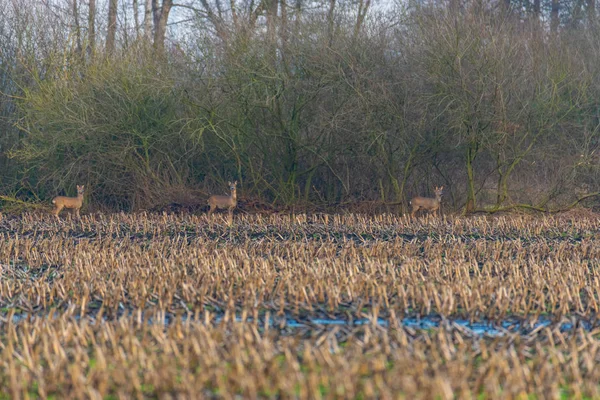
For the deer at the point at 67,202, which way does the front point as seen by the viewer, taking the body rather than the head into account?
to the viewer's right

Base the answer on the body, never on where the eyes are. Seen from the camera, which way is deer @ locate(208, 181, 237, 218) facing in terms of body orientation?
to the viewer's right

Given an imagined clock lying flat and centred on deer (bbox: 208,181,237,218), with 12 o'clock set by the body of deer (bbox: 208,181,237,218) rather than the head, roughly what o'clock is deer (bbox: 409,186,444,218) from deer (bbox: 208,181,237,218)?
deer (bbox: 409,186,444,218) is roughly at 12 o'clock from deer (bbox: 208,181,237,218).

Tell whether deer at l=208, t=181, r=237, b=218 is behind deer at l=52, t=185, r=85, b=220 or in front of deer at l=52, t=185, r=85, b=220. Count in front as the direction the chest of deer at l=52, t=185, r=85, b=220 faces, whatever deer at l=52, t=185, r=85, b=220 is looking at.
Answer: in front

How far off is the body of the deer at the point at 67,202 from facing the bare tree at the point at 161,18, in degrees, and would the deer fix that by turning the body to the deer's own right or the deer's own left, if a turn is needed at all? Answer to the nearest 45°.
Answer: approximately 45° to the deer's own left

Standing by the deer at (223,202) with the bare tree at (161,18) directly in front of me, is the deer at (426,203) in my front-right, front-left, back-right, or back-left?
back-right

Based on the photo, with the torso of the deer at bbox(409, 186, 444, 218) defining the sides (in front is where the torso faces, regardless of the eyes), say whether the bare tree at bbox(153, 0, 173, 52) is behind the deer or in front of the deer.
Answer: behind

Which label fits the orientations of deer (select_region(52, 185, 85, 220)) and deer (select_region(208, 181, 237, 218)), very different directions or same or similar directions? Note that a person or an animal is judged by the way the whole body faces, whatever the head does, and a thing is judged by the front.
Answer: same or similar directions

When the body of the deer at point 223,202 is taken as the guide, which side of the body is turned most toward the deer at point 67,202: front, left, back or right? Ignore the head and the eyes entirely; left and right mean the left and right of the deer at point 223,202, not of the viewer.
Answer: back

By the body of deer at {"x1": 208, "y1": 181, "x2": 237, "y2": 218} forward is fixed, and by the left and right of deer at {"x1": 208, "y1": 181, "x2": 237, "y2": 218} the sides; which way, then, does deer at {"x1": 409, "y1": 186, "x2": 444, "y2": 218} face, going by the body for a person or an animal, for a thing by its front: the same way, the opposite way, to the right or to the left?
the same way

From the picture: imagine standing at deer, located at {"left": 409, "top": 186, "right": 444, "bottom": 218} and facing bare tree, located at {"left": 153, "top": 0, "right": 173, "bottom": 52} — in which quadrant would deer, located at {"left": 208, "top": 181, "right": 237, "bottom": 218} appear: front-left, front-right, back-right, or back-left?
front-left

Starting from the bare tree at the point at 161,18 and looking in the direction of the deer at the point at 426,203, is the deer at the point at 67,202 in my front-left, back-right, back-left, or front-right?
front-right

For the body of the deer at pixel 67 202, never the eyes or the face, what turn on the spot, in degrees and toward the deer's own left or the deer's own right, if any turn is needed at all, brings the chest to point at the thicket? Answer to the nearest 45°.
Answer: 0° — it already faces it

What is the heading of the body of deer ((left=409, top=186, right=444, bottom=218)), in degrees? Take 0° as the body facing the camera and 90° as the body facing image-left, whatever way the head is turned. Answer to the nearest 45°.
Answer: approximately 270°
